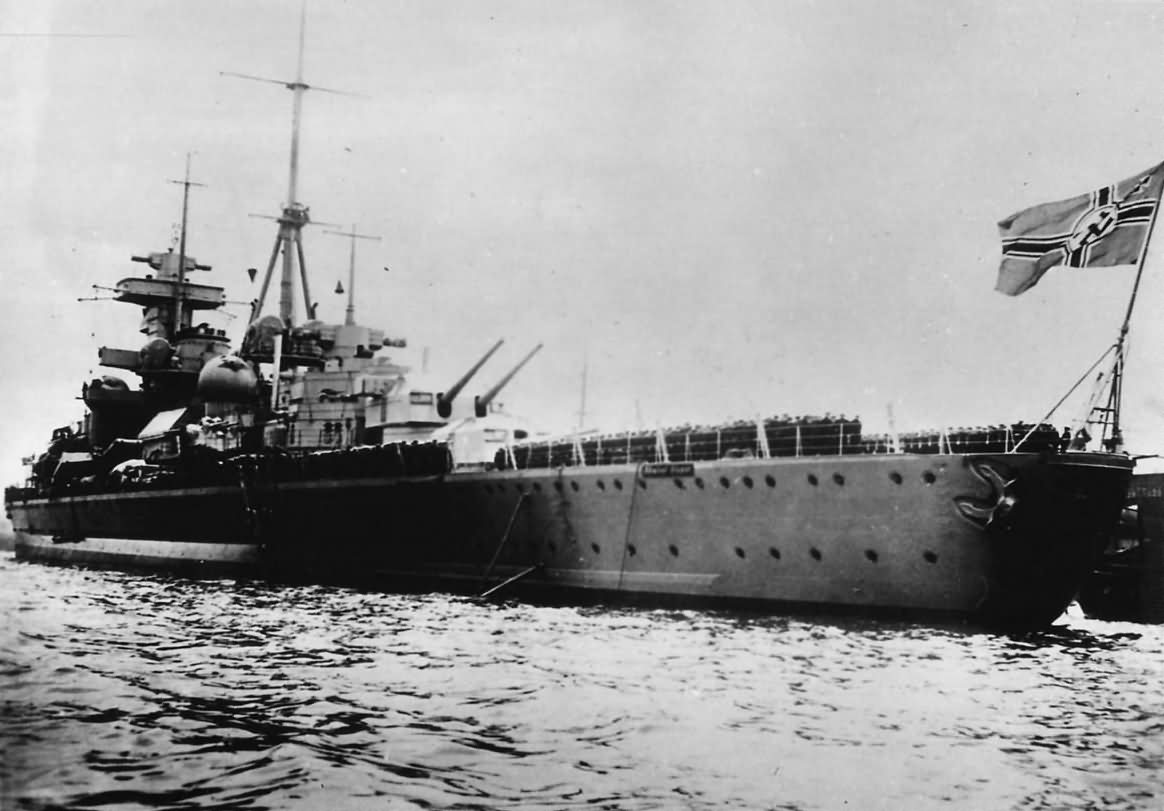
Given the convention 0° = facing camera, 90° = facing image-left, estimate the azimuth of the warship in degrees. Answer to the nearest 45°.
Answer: approximately 135°

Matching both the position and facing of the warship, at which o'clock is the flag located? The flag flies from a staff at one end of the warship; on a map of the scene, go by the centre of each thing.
The flag is roughly at 6 o'clock from the warship.
